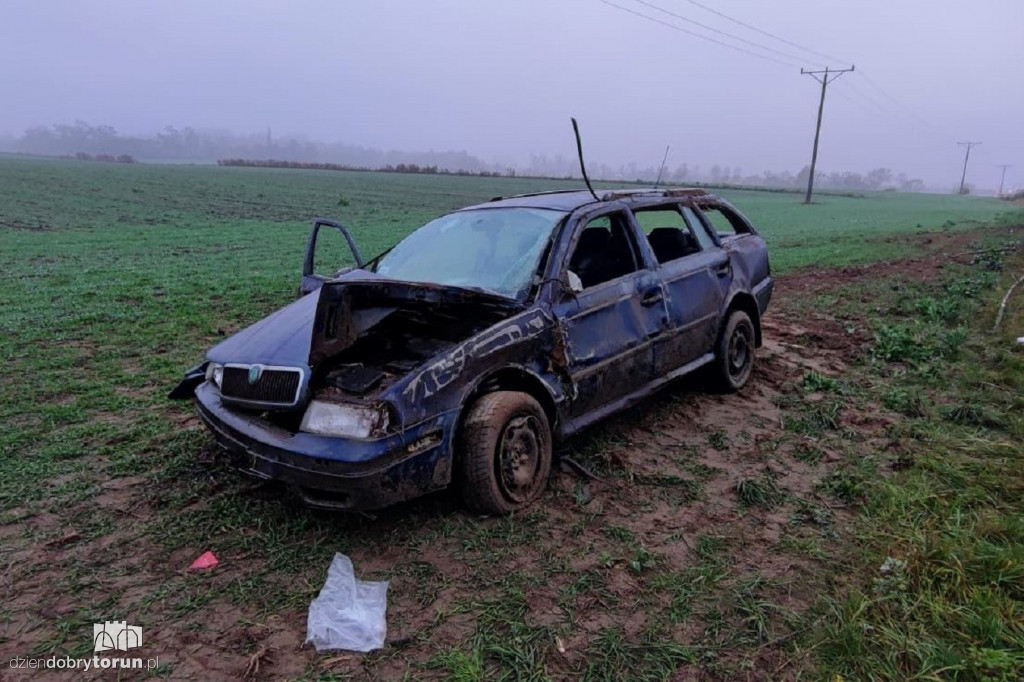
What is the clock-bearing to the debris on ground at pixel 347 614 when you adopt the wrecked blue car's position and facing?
The debris on ground is roughly at 11 o'clock from the wrecked blue car.

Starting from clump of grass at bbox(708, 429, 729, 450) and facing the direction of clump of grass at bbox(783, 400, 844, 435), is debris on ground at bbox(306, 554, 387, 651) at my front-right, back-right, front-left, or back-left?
back-right

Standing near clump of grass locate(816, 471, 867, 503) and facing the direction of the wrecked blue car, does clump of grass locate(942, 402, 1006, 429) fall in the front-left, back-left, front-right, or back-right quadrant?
back-right

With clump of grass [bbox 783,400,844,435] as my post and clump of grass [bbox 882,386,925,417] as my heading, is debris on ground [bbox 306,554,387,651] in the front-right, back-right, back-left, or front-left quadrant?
back-right

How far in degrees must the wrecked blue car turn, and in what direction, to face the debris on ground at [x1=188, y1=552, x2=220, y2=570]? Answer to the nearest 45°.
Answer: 0° — it already faces it

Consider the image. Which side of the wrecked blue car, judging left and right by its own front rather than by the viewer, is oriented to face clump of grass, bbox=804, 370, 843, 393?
back

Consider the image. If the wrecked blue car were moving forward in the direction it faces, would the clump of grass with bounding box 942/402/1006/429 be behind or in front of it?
behind

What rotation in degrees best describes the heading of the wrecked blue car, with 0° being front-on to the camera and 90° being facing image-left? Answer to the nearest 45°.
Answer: approximately 45°

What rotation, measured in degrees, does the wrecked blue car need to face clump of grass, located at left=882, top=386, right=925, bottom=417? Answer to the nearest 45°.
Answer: approximately 135° to its left
